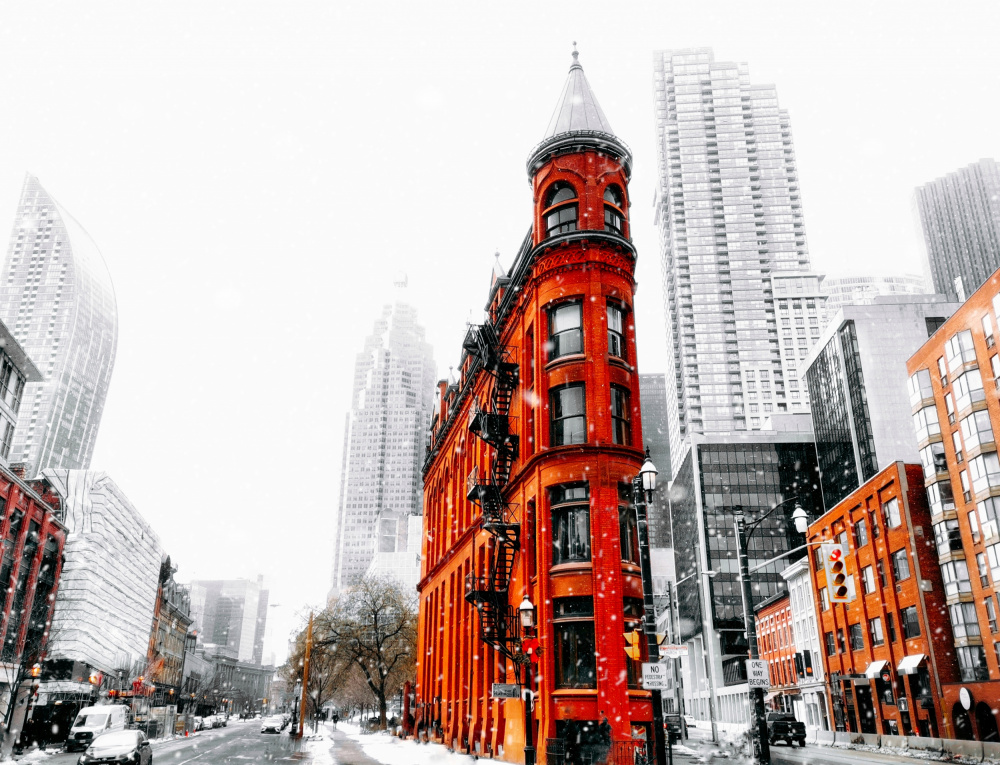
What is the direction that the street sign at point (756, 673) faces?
toward the camera

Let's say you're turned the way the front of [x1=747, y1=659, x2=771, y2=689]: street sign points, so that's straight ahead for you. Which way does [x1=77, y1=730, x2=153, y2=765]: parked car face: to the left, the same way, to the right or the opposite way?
the same way

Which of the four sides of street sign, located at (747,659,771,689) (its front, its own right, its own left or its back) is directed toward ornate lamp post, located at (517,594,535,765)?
right

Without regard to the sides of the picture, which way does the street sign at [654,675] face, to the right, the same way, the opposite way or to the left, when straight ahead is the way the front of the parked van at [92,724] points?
the same way

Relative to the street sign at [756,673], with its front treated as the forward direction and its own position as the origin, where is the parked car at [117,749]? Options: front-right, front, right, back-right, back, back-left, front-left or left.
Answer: right

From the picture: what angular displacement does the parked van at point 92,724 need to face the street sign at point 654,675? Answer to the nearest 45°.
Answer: approximately 45° to its left

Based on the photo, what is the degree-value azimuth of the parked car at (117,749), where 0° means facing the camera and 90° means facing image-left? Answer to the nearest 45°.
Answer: approximately 45°

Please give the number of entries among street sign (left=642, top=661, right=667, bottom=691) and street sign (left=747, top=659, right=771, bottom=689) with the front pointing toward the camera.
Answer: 2

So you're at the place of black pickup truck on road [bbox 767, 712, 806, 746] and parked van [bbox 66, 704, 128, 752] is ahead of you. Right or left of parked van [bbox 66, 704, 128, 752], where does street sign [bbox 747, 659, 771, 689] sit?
left

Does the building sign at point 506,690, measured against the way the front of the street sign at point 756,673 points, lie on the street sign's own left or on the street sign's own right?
on the street sign's own right

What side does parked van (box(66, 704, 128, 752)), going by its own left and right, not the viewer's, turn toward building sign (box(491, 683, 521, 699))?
left

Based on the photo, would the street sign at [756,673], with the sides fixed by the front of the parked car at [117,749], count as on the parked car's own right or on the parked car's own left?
on the parked car's own left

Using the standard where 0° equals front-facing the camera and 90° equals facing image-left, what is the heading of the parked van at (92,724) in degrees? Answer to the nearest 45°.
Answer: approximately 45°

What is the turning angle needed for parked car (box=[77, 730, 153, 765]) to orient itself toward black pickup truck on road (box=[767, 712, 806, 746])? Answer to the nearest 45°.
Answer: approximately 135° to its left

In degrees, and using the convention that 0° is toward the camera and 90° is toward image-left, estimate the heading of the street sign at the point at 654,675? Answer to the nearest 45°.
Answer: approximately 0°
